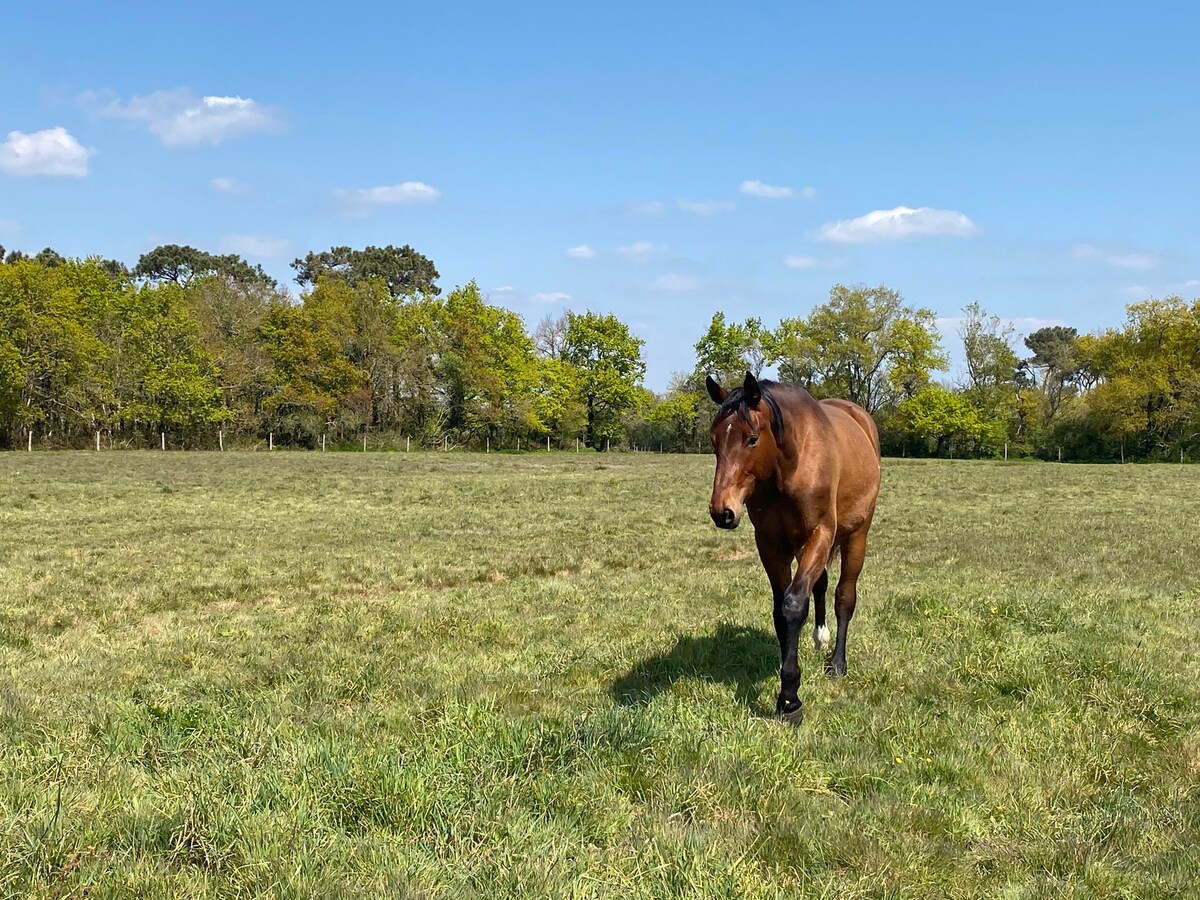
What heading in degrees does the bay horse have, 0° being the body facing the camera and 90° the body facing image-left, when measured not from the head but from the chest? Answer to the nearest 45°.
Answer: approximately 45°
